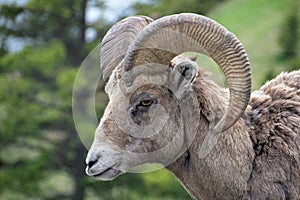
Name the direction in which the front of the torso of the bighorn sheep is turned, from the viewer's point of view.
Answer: to the viewer's left
